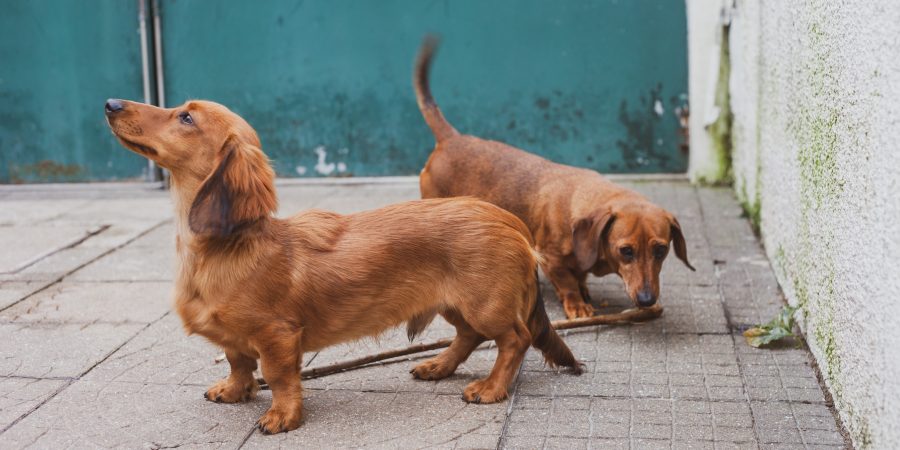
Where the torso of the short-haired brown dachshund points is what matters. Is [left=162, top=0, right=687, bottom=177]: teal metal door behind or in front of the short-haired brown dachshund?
behind

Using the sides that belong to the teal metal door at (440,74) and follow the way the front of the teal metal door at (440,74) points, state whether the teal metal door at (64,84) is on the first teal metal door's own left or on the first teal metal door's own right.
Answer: on the first teal metal door's own right

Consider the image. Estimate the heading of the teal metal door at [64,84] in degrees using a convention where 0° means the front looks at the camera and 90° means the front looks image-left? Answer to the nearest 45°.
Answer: approximately 0°

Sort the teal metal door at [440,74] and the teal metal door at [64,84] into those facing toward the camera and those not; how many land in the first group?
2

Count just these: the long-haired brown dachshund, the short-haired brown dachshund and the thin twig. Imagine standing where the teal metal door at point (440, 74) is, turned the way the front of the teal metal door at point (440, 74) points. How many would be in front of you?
3

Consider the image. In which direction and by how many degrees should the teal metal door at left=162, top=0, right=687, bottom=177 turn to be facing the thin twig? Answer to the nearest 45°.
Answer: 0° — it already faces it
